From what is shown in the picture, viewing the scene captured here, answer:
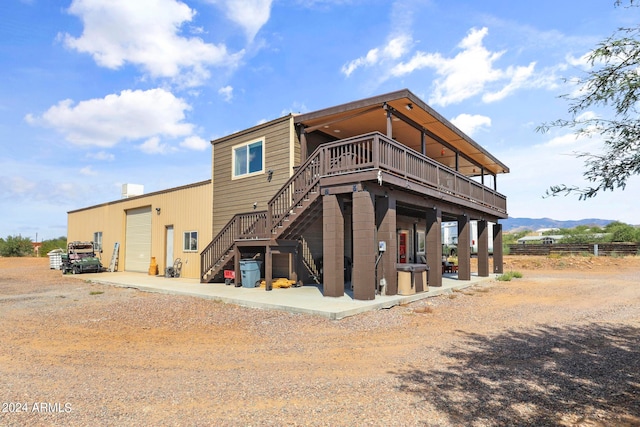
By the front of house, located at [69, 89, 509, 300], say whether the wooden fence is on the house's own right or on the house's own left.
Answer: on the house's own left
